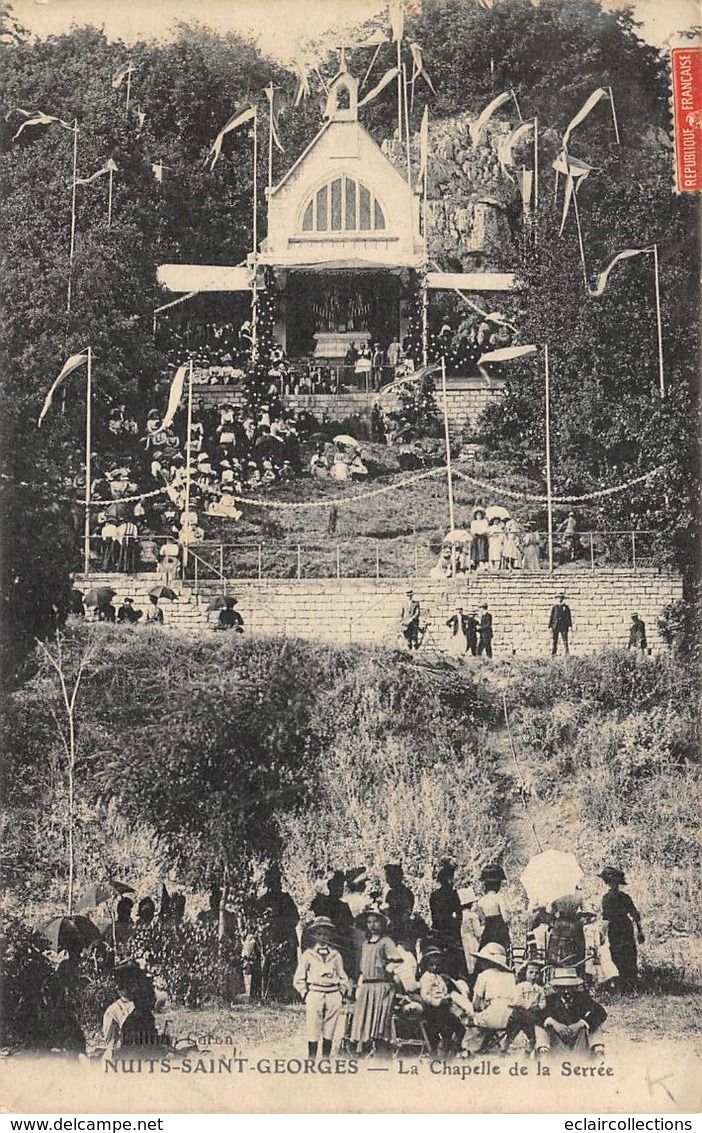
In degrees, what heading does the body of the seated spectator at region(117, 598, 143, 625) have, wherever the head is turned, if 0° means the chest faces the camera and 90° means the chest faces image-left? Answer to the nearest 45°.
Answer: approximately 0°

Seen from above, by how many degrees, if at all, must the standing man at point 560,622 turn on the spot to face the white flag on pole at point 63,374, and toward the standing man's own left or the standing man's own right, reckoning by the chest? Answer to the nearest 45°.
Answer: approximately 90° to the standing man's own right

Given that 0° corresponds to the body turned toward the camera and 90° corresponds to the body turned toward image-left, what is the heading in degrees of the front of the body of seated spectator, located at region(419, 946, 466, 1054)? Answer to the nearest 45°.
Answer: approximately 0°
